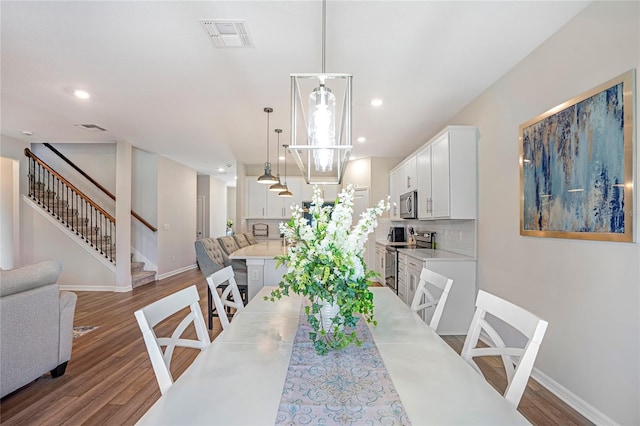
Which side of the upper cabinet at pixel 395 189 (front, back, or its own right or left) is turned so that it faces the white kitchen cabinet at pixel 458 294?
left

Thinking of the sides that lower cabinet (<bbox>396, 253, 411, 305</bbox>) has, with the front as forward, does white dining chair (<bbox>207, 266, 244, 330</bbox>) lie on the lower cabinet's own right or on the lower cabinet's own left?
on the lower cabinet's own left

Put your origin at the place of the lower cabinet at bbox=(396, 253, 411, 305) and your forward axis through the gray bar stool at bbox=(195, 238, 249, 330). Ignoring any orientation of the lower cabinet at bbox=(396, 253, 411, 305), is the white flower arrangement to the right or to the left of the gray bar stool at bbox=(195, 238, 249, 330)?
left

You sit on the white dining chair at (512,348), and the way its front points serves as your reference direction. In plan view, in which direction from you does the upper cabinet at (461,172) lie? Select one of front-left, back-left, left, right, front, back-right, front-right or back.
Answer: back-right

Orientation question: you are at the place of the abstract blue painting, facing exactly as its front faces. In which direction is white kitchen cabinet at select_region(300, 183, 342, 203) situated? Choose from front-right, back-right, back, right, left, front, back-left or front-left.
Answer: right

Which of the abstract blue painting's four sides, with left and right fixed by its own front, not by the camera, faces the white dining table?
front

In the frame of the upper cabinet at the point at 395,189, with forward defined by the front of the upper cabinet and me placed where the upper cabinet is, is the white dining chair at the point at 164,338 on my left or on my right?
on my left

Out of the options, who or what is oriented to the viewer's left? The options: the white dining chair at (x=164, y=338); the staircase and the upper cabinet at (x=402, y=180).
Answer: the upper cabinet

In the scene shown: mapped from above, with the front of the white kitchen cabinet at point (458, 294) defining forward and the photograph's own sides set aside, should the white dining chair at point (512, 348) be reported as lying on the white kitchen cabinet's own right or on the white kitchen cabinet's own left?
on the white kitchen cabinet's own left

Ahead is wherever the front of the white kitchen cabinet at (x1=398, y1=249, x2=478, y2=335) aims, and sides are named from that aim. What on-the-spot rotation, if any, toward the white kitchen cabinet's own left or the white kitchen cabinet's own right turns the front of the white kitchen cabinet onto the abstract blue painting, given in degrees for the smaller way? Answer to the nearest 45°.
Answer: approximately 135° to the white kitchen cabinet's own left

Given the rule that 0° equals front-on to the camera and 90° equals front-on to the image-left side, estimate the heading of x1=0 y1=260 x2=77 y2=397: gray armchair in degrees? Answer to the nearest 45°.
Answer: approximately 135°

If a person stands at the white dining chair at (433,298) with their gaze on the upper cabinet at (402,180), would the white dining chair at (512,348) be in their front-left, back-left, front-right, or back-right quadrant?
back-right

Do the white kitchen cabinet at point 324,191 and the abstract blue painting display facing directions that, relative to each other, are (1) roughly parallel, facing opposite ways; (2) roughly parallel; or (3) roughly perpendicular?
roughly perpendicular

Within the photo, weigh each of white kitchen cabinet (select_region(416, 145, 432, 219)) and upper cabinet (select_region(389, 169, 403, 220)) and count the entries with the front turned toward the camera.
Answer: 0

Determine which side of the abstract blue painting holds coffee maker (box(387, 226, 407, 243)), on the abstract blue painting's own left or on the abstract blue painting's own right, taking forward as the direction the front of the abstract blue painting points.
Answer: on the abstract blue painting's own right

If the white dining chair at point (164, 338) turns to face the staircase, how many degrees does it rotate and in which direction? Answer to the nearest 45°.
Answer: approximately 135° to its left

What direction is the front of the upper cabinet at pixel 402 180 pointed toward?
to the viewer's left

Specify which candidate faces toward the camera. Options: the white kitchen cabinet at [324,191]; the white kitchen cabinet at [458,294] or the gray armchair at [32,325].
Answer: the white kitchen cabinet at [324,191]

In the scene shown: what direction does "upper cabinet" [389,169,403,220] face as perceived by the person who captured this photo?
facing to the left of the viewer

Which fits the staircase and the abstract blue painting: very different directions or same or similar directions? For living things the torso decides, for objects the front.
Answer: very different directions
